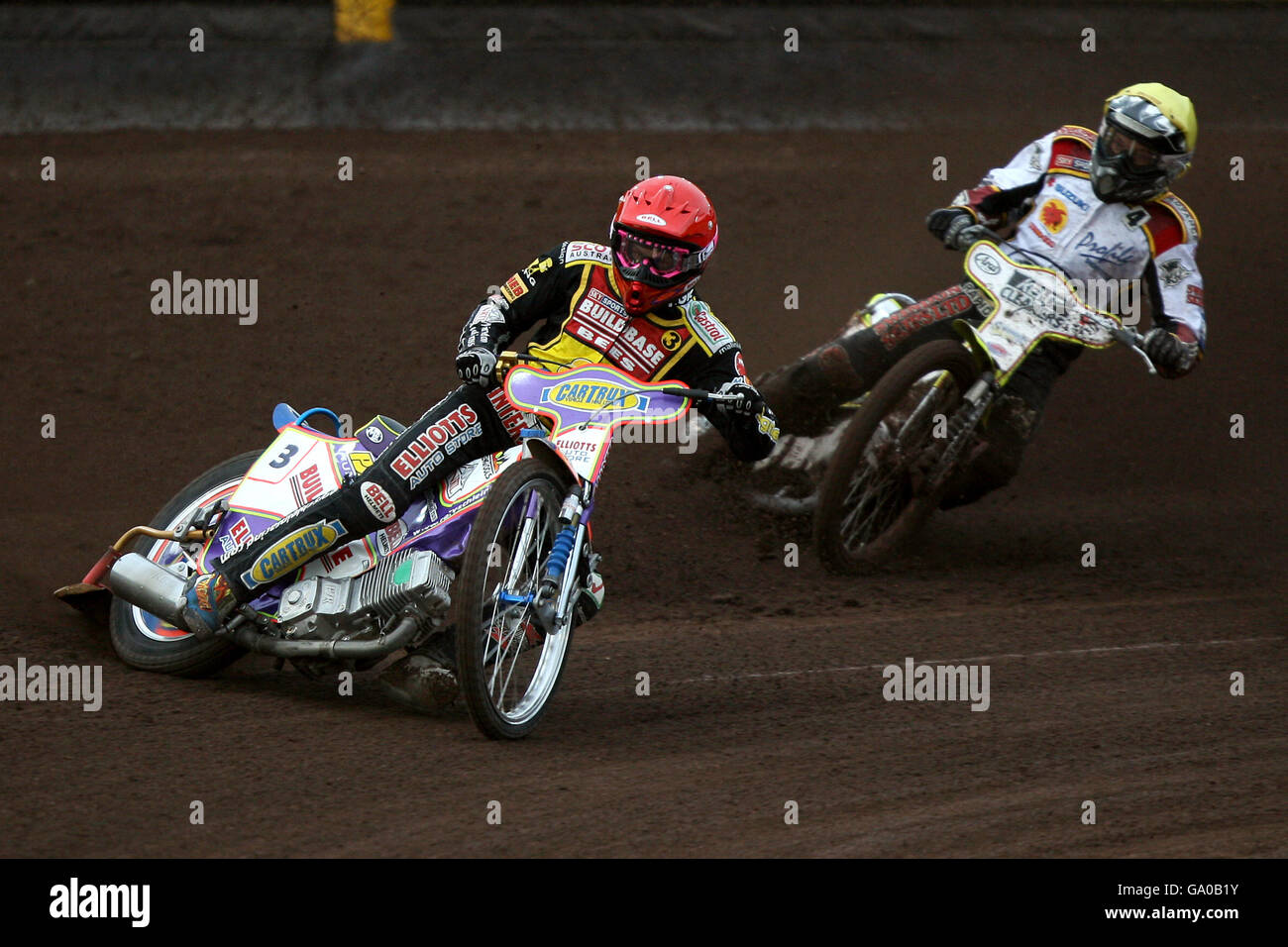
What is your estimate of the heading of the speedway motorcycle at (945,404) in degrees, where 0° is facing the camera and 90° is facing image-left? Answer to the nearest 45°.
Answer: approximately 315°

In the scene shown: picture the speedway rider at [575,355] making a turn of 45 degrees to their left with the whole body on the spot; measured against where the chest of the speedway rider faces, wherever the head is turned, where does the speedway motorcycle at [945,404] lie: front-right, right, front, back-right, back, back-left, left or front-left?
left

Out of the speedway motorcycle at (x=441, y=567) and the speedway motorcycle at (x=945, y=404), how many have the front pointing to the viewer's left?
0

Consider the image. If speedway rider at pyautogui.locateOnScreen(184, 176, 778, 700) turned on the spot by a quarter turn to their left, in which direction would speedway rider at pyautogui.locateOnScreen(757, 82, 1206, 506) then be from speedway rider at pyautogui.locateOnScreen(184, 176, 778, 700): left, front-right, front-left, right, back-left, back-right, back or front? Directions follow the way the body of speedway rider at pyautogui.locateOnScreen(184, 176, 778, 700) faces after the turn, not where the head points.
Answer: front-left

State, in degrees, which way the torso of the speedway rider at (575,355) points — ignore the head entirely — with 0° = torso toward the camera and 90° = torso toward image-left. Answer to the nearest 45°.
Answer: approximately 0°

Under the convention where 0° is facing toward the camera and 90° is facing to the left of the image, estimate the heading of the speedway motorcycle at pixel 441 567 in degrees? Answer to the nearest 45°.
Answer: approximately 315°
